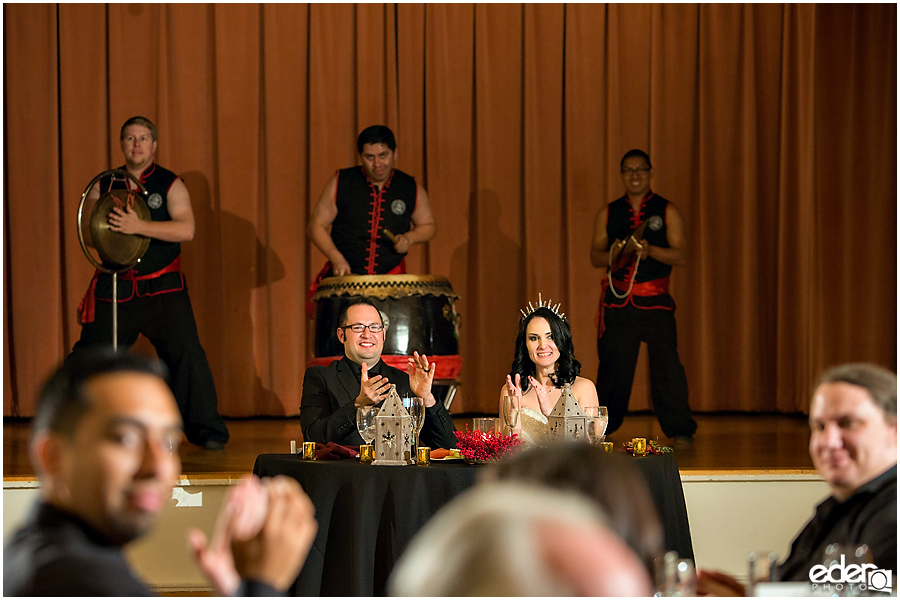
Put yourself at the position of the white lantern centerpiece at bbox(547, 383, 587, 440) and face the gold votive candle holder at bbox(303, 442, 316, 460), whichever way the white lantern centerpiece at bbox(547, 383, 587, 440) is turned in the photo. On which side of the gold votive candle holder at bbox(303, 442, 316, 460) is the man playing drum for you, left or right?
right

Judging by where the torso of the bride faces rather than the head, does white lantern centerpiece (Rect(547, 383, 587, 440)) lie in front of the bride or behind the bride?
in front

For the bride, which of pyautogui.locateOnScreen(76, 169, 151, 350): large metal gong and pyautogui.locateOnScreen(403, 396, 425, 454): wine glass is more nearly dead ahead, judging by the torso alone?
the wine glass

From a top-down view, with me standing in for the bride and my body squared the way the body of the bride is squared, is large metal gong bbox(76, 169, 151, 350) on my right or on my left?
on my right

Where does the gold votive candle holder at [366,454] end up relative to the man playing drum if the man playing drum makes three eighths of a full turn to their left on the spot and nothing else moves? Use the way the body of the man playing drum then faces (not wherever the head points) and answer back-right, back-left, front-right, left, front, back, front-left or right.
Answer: back-right

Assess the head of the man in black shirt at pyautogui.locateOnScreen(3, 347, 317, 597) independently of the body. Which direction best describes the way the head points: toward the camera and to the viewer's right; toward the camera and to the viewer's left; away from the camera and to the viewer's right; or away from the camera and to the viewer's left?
toward the camera and to the viewer's right

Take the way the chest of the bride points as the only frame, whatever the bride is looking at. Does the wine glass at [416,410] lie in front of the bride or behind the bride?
in front

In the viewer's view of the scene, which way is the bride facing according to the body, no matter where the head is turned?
toward the camera

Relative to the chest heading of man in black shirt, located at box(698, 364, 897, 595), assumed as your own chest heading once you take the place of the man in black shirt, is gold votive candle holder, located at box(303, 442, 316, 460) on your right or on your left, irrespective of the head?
on your right

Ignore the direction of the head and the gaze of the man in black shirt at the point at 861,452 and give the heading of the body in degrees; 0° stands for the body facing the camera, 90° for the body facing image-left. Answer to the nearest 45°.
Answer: approximately 45°

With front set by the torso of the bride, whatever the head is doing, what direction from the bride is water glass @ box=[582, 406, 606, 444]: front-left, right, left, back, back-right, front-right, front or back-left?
front
